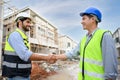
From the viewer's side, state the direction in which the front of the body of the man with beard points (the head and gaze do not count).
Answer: to the viewer's right

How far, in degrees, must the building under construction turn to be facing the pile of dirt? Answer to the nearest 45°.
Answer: approximately 45° to its right

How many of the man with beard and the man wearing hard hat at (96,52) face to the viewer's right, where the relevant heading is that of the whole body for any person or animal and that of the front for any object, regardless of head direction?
1

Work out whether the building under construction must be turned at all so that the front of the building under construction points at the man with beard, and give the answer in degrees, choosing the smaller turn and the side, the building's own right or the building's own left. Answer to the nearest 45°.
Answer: approximately 45° to the building's own right

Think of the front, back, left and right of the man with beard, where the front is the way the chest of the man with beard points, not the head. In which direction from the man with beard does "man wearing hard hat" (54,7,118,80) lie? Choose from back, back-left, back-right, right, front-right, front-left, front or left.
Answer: front-right

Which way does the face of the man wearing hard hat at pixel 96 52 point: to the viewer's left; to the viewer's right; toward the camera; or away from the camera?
to the viewer's left
